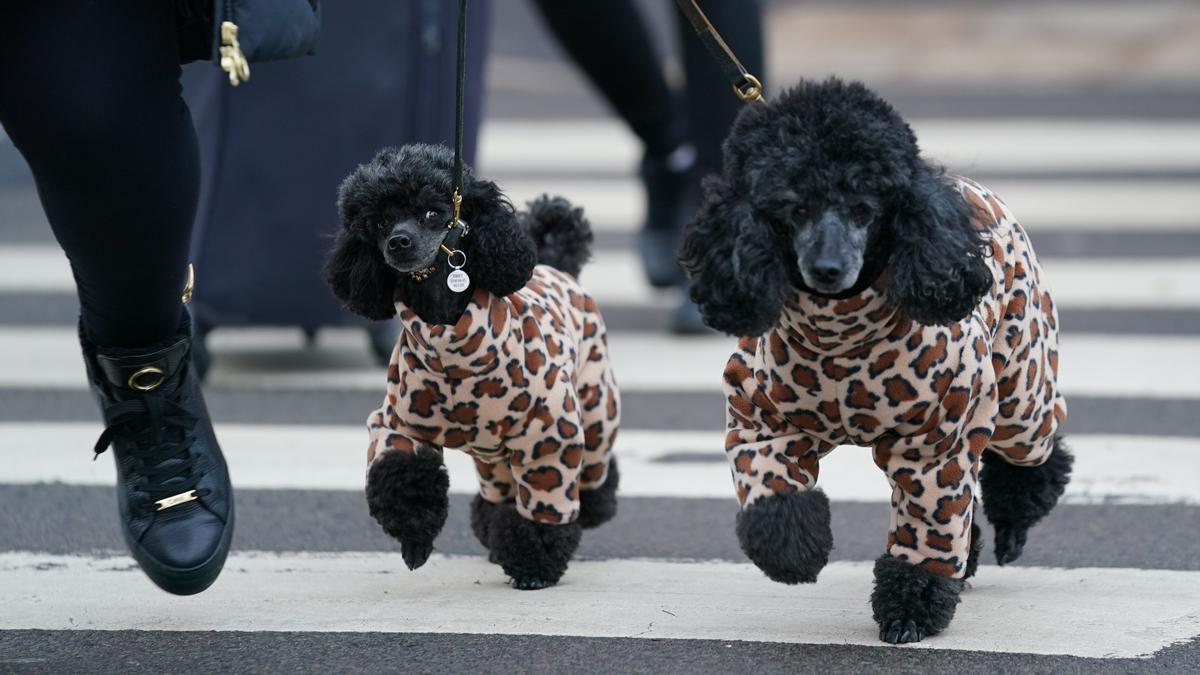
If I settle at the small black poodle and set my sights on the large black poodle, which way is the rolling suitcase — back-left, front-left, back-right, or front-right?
back-left

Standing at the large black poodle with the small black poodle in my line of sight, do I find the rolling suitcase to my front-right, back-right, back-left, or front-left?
front-right

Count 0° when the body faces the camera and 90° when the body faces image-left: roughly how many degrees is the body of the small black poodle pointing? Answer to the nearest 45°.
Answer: approximately 45°

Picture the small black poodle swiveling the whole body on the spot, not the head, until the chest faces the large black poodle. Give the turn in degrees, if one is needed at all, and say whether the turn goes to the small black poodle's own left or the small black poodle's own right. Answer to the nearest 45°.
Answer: approximately 90° to the small black poodle's own left

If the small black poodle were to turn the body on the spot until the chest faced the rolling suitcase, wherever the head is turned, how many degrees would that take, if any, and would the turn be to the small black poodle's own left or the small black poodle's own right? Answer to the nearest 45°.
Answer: approximately 135° to the small black poodle's own right

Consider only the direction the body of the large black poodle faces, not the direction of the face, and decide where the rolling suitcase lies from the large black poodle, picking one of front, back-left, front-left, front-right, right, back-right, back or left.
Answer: right

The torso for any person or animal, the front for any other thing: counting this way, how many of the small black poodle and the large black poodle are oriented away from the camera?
0

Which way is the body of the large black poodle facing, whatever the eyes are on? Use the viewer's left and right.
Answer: facing the viewer and to the left of the viewer

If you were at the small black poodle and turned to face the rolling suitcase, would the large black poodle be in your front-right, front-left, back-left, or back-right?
back-right

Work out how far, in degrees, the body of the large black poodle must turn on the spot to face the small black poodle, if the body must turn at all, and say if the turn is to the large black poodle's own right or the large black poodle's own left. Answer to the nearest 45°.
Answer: approximately 45° to the large black poodle's own right

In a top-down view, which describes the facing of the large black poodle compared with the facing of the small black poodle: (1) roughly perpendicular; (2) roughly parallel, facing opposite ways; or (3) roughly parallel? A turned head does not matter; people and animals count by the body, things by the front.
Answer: roughly parallel
